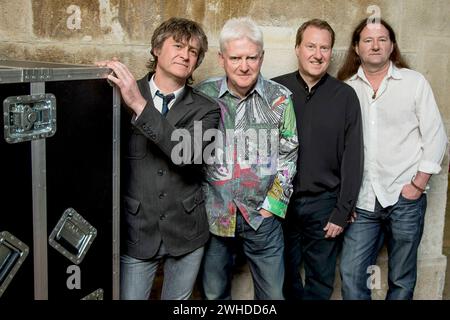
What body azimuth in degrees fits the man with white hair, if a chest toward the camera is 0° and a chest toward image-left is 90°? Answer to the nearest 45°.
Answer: approximately 0°

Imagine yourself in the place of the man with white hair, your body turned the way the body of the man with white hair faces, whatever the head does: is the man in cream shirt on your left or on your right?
on your left
